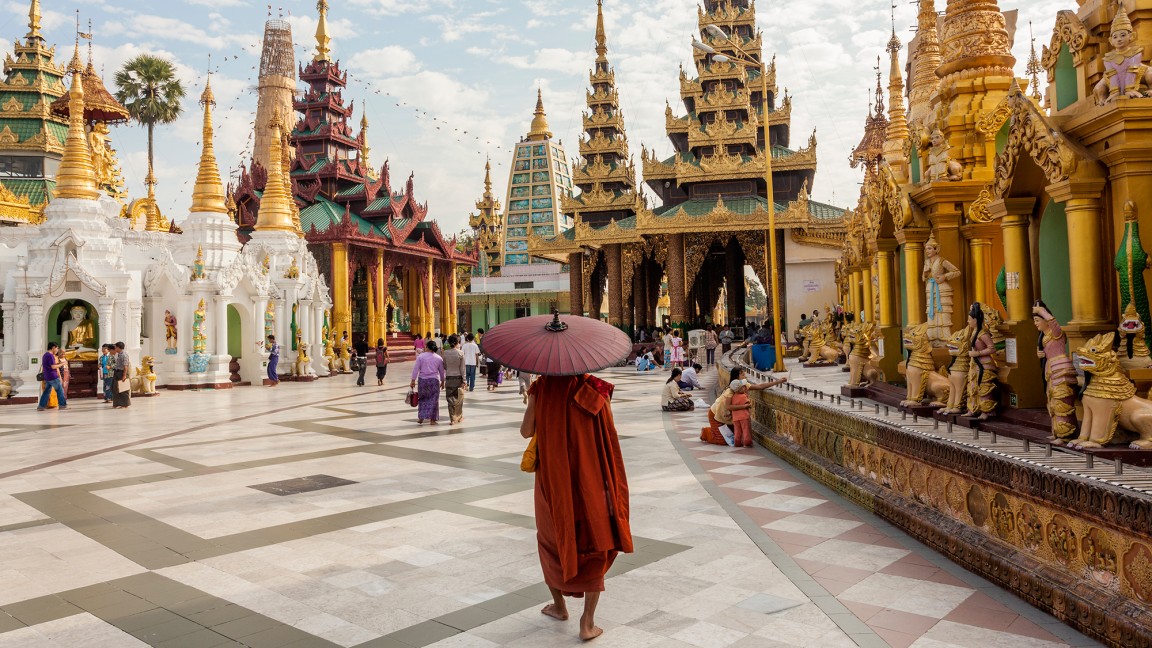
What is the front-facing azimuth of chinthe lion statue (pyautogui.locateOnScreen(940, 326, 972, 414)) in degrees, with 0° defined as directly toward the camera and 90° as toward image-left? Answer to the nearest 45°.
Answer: approximately 45°

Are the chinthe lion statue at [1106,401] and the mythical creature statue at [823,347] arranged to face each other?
no

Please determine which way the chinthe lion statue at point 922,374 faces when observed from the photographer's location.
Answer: facing to the left of the viewer

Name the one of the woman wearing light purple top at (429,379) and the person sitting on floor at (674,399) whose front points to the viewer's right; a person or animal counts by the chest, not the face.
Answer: the person sitting on floor

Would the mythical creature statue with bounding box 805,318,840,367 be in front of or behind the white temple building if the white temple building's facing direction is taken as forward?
in front

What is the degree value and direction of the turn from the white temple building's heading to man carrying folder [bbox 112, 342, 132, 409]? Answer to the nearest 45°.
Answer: approximately 45° to its right

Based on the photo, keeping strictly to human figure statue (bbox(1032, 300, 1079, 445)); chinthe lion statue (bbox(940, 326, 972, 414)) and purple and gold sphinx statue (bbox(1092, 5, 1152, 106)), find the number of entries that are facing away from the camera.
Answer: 0

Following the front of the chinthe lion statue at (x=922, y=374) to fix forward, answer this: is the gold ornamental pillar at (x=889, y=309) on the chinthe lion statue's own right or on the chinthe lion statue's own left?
on the chinthe lion statue's own right

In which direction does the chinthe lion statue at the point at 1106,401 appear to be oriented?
to the viewer's left

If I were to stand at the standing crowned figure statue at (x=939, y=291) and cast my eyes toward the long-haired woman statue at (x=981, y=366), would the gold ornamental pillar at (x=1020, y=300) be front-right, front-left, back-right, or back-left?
front-left

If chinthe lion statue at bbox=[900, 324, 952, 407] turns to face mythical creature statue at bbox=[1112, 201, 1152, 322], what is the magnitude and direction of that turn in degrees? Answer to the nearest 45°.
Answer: approximately 135° to its left

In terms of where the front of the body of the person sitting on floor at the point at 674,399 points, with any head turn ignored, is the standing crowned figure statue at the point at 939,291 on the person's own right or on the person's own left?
on the person's own right

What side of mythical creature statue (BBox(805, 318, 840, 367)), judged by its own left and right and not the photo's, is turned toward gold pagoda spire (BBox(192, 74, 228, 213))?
front

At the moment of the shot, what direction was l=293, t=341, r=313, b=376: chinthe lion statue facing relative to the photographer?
facing the viewer and to the right of the viewer
